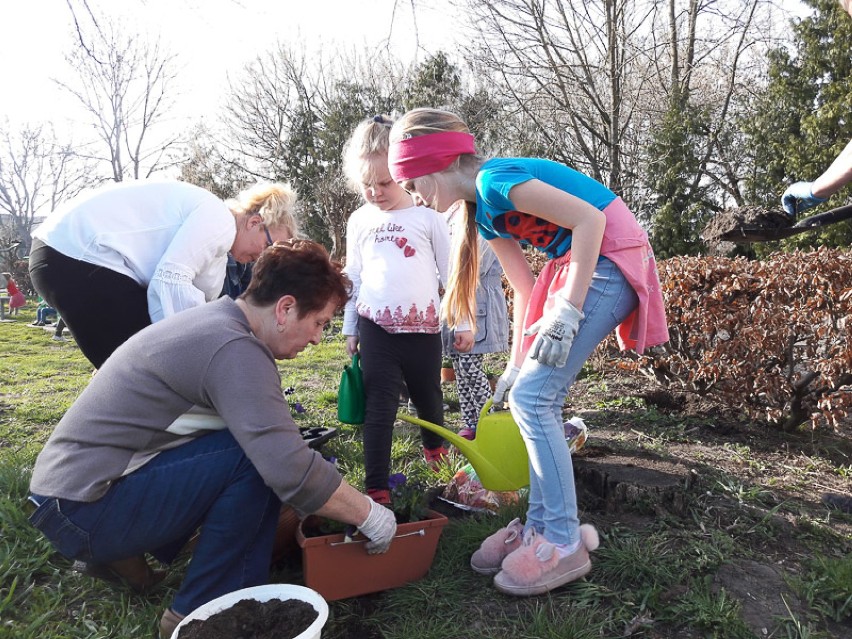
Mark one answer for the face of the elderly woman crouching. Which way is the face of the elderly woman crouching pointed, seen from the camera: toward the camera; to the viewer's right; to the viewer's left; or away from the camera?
to the viewer's right

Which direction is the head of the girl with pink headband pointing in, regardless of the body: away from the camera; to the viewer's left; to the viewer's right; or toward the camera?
to the viewer's left

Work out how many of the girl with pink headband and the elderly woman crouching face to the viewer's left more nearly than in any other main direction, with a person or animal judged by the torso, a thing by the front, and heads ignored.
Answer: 1

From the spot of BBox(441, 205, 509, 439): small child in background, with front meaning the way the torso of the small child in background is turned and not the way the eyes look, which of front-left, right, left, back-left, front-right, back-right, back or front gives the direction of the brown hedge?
back-left

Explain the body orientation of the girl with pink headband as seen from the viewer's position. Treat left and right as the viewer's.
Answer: facing to the left of the viewer

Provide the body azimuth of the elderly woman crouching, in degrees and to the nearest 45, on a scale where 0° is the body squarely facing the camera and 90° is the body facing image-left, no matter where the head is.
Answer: approximately 270°

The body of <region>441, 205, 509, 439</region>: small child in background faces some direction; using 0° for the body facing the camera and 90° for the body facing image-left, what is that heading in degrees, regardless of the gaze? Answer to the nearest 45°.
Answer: approximately 45°

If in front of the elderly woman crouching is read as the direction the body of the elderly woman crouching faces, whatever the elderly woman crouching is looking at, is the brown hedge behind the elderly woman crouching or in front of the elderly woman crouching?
in front

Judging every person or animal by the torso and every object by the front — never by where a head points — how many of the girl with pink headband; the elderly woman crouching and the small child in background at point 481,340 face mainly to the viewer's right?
1

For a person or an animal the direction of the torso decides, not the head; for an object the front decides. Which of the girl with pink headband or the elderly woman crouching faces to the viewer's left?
the girl with pink headband
